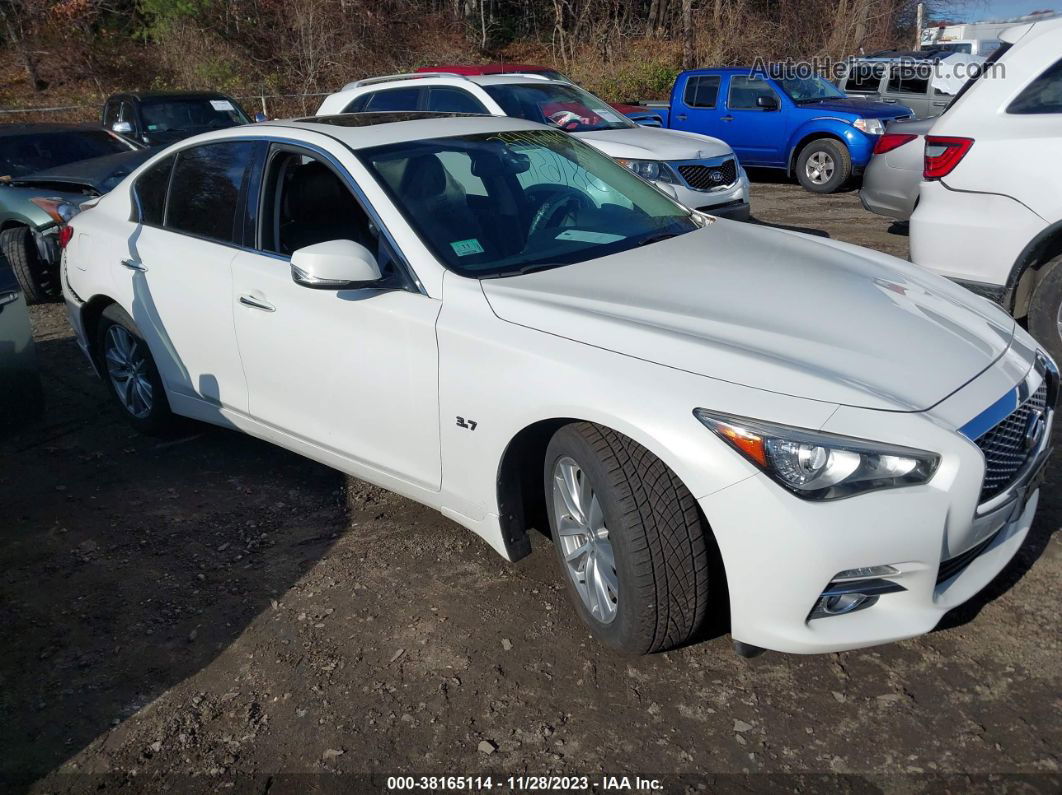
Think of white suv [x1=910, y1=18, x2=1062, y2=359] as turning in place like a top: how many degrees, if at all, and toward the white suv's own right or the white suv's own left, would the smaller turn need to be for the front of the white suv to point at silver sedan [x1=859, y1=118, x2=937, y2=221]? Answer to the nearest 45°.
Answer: approximately 90° to the white suv's own left

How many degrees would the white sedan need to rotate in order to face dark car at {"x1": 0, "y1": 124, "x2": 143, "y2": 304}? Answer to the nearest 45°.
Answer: approximately 180°

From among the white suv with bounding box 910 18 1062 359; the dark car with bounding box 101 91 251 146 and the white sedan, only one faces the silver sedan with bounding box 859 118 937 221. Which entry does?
the dark car

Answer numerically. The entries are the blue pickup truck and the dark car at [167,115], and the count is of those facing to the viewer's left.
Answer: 0

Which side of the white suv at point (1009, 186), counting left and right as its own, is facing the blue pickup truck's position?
left

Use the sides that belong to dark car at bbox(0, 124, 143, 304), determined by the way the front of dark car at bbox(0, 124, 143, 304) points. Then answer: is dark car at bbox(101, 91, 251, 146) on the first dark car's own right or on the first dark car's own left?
on the first dark car's own left

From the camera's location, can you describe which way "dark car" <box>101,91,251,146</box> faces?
facing the viewer and to the right of the viewer

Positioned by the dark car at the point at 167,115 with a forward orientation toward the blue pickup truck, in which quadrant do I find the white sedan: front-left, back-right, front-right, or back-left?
front-right

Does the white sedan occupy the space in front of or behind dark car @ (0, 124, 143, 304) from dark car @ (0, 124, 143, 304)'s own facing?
in front

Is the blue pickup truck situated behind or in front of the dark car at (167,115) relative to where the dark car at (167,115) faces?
in front

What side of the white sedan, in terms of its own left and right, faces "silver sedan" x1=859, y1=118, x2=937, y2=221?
left

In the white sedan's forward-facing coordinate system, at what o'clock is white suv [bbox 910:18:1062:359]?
The white suv is roughly at 9 o'clock from the white sedan.
